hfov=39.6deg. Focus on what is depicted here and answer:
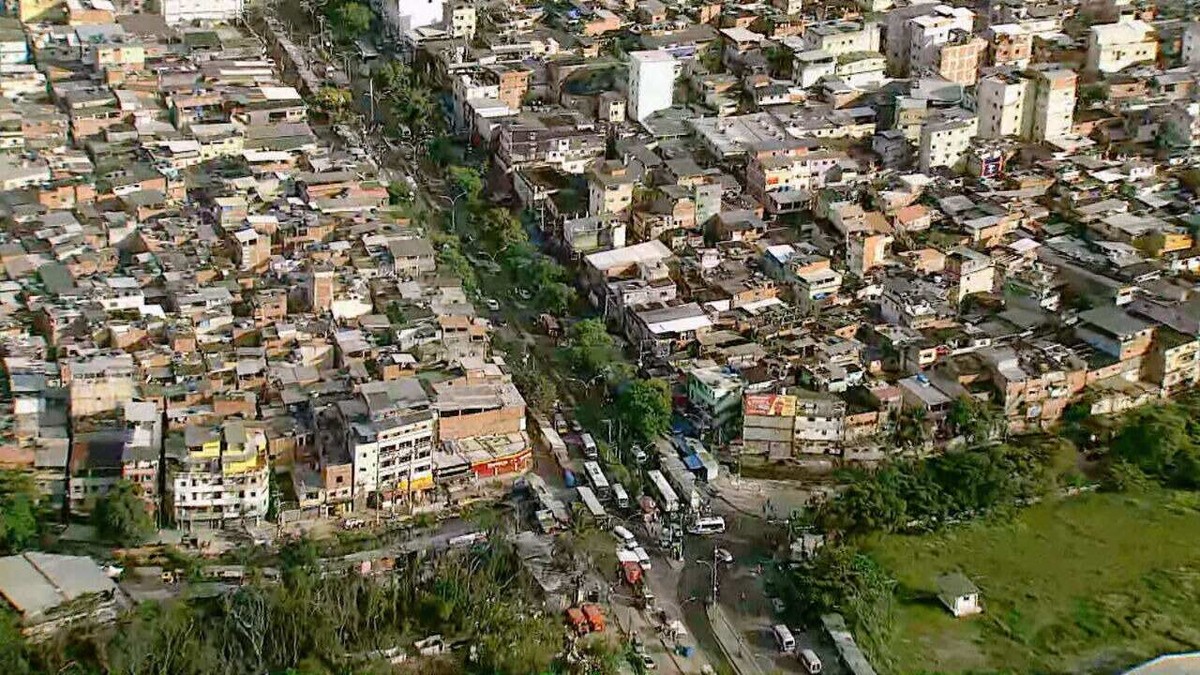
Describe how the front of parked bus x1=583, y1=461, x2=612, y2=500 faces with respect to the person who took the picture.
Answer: facing the viewer and to the right of the viewer

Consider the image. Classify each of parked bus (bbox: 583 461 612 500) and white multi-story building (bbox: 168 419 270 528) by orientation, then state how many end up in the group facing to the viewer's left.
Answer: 0

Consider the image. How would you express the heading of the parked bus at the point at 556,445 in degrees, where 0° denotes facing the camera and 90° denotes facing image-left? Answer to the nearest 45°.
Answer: approximately 315°

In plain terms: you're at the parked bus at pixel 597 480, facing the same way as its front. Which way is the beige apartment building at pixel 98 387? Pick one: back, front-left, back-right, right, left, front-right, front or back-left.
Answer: back-right

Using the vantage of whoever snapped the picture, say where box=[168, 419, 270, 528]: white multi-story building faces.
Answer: facing the viewer

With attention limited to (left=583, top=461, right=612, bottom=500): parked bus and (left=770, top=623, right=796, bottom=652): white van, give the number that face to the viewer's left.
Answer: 0

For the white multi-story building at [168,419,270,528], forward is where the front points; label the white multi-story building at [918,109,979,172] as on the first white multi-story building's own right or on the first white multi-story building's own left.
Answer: on the first white multi-story building's own left
